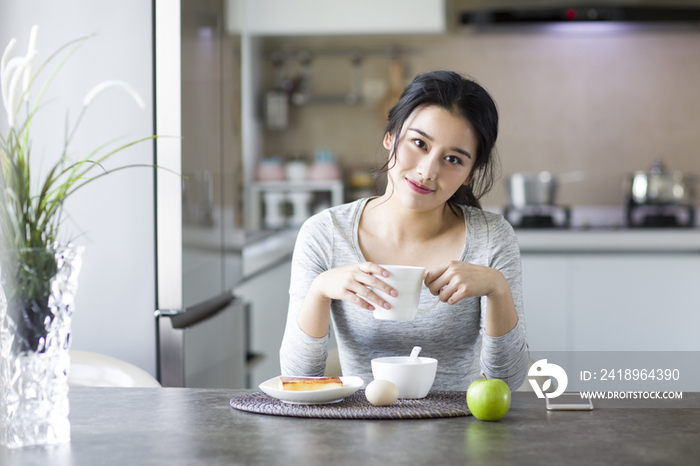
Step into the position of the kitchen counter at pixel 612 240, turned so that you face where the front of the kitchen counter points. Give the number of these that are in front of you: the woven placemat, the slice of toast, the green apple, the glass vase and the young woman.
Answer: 5

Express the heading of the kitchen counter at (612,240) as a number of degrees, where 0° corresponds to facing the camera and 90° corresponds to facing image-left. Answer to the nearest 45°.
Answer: approximately 0°

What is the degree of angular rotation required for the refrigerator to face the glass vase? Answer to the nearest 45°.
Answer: approximately 45° to its right

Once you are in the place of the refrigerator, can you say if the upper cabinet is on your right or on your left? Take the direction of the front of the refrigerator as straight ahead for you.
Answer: on your left

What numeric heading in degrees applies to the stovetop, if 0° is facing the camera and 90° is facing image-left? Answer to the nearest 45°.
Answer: approximately 0°

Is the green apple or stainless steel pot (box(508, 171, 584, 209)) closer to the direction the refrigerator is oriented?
the green apple

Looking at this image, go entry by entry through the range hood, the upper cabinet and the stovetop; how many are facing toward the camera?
3

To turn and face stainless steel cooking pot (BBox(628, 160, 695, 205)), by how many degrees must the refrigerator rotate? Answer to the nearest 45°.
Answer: approximately 90° to its left

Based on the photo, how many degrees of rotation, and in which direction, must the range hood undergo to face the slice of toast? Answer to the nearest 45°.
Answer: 0° — it already faces it
